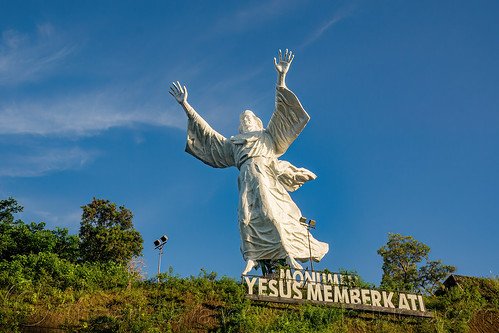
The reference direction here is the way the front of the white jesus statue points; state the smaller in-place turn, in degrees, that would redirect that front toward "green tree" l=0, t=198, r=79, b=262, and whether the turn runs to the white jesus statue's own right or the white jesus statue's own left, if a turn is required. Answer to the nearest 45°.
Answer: approximately 90° to the white jesus statue's own right

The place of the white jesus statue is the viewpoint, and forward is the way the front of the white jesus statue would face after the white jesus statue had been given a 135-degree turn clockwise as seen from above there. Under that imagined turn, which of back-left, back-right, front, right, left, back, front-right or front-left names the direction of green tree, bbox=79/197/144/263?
front-left
